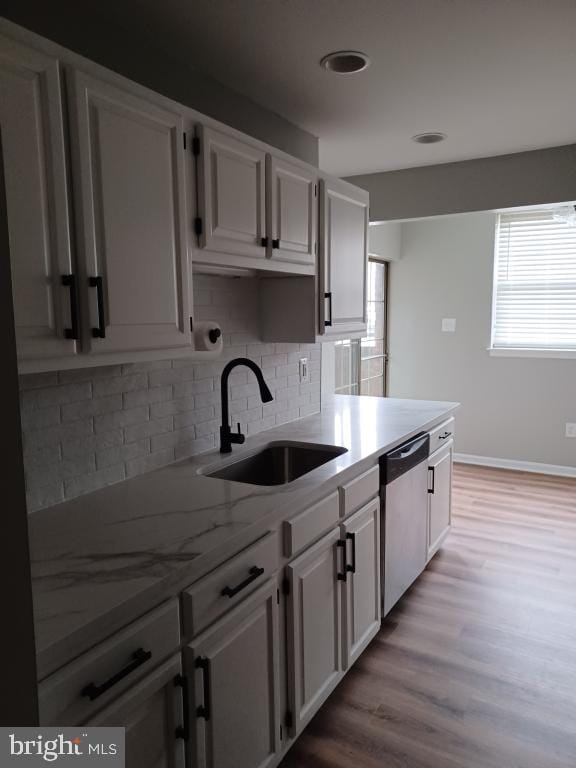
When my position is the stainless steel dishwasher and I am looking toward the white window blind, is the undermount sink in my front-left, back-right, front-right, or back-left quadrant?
back-left

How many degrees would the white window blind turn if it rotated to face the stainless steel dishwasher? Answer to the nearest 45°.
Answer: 0° — it already faces it

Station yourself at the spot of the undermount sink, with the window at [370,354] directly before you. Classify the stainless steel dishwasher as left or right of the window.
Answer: right

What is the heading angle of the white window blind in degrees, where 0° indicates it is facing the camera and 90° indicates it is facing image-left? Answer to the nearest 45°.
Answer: approximately 0°

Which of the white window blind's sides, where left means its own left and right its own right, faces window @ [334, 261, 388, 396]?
right

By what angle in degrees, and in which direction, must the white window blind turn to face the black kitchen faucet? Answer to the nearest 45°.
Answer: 0° — it already faces it

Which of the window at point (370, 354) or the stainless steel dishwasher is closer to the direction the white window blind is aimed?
the stainless steel dishwasher

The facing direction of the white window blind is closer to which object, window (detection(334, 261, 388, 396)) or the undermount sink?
the undermount sink
